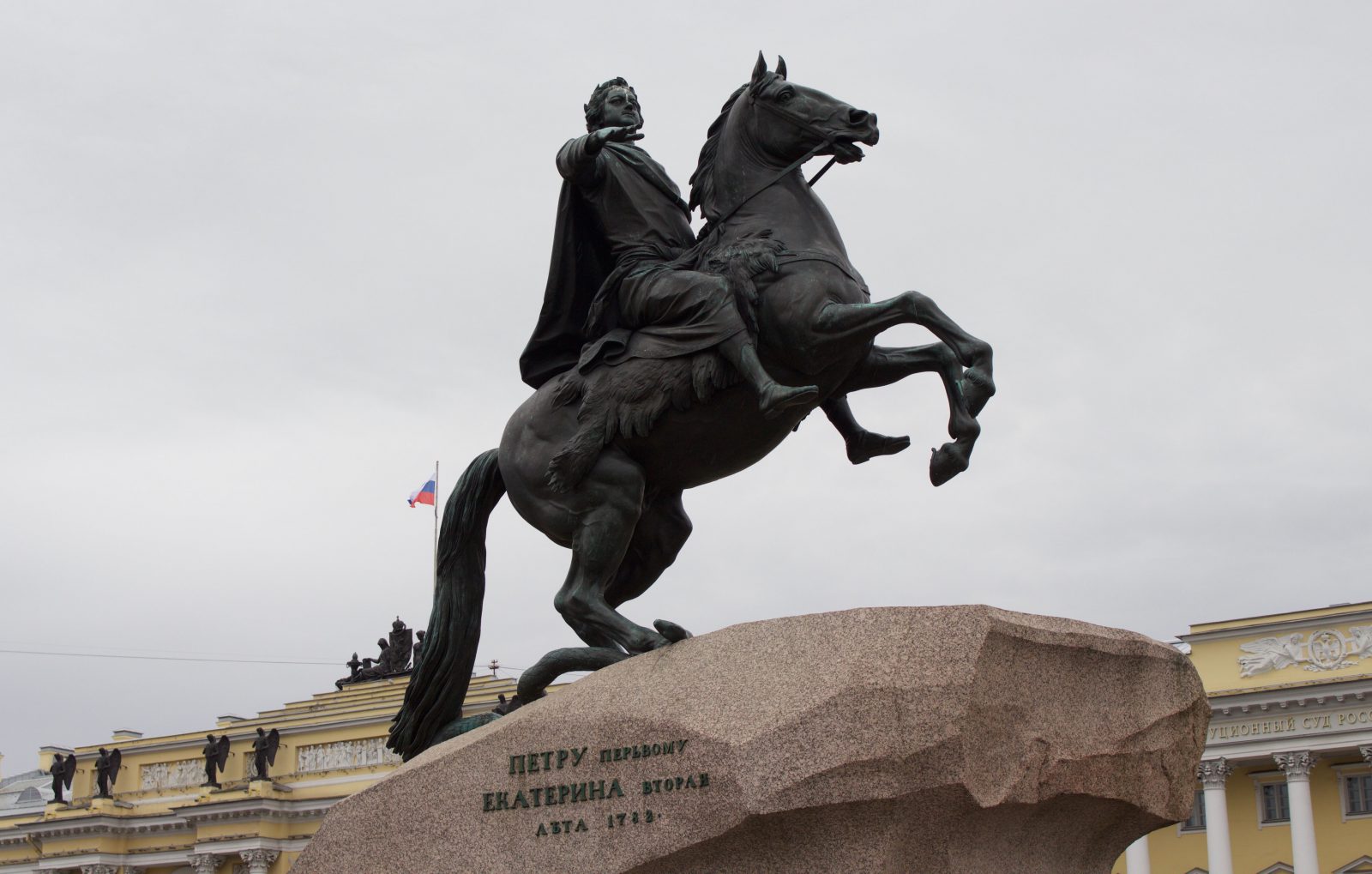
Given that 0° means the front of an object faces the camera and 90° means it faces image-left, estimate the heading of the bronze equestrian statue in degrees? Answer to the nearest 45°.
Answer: approximately 315°

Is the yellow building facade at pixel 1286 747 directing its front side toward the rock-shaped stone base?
yes

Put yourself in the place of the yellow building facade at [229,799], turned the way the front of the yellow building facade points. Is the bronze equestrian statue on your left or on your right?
on your left

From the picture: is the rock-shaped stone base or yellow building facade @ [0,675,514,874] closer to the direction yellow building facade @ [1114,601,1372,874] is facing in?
the rock-shaped stone base

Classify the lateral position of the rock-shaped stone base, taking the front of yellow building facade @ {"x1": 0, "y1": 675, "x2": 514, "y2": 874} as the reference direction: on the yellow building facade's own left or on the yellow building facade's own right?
on the yellow building facade's own left

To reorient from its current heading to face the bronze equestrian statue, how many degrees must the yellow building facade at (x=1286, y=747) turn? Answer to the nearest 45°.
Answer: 0° — it already faces it

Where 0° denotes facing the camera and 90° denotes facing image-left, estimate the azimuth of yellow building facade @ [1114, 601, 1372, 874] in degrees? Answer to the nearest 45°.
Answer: approximately 0°

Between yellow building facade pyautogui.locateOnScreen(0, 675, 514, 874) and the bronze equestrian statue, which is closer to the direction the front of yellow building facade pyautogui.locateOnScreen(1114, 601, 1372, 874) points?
the bronze equestrian statue

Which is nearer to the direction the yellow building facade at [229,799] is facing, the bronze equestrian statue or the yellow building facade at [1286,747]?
the bronze equestrian statue

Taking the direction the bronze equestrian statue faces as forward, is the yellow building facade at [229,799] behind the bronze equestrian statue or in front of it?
behind
